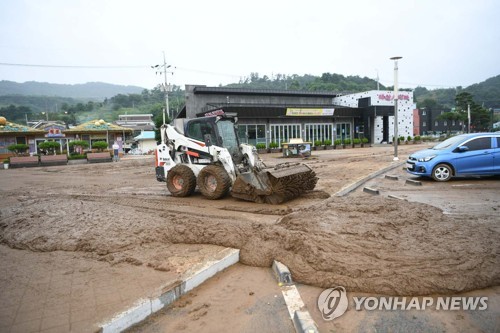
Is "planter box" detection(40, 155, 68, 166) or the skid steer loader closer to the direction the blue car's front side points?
the skid steer loader

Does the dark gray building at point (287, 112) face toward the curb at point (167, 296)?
yes

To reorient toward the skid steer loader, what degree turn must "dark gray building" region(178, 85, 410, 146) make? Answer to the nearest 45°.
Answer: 0° — it already faces it

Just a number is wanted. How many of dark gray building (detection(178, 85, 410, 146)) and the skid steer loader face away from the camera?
0

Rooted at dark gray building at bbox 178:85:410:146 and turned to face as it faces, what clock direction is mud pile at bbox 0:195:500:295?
The mud pile is roughly at 12 o'clock from the dark gray building.

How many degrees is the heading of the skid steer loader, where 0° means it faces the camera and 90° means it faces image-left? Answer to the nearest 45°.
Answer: approximately 315°

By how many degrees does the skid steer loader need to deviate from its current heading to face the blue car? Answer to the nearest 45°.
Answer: approximately 45° to its left

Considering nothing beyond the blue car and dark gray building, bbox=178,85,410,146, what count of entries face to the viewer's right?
0

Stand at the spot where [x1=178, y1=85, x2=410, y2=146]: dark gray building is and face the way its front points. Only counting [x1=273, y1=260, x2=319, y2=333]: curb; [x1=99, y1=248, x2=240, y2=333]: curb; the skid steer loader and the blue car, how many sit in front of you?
4

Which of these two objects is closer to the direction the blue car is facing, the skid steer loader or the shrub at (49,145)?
the skid steer loader

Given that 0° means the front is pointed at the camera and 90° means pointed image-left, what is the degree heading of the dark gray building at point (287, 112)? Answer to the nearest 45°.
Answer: approximately 0°
